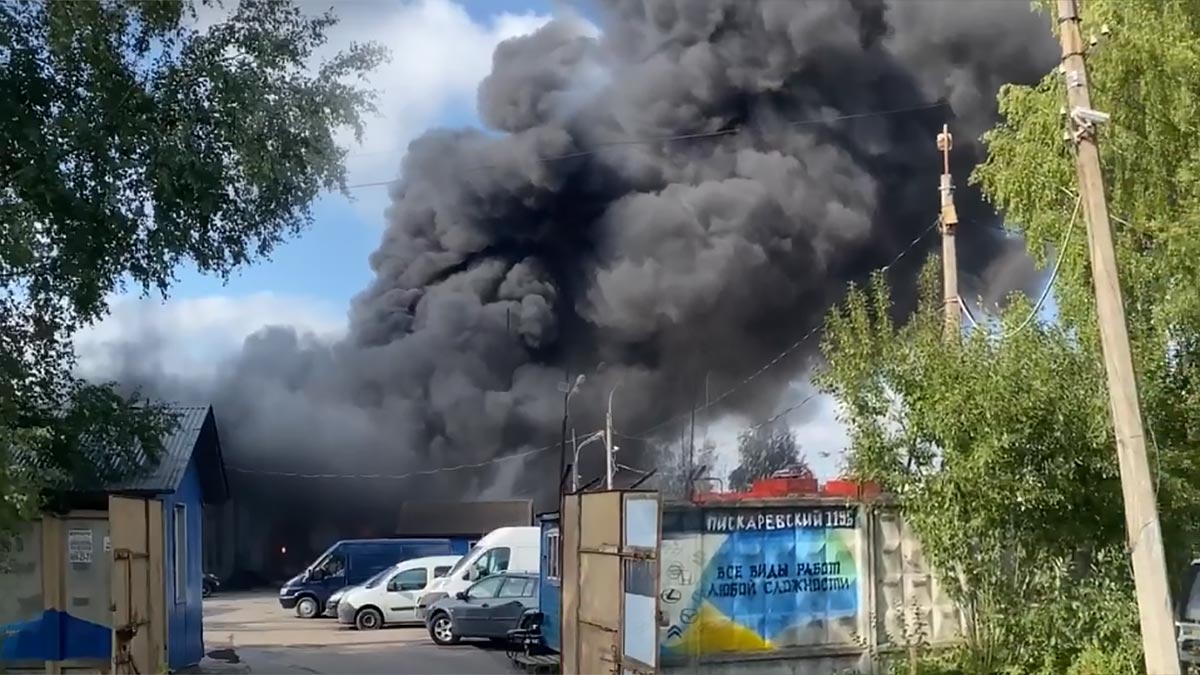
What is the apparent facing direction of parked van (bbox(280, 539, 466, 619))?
to the viewer's left

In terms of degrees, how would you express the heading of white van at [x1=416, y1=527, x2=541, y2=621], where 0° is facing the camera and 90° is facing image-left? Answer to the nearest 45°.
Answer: approximately 90°

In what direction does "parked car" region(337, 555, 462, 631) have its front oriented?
to the viewer's left

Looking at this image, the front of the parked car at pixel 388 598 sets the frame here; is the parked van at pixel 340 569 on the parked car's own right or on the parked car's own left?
on the parked car's own right

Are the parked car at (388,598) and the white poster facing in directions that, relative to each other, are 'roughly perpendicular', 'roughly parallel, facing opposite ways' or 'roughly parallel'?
roughly perpendicular

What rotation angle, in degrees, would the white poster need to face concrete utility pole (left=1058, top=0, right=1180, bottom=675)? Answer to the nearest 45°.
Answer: approximately 45° to its left
